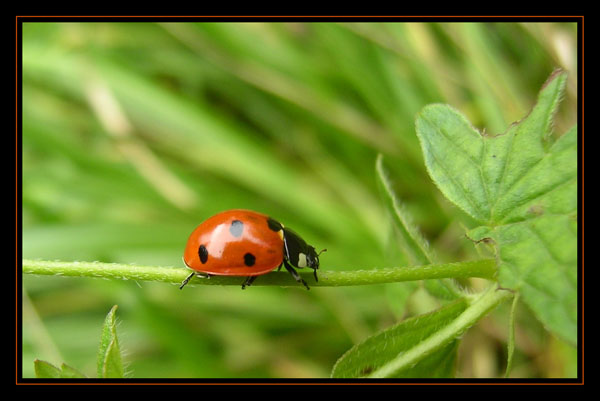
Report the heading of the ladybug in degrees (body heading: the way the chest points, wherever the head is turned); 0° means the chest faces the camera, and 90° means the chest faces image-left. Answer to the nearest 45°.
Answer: approximately 270°
